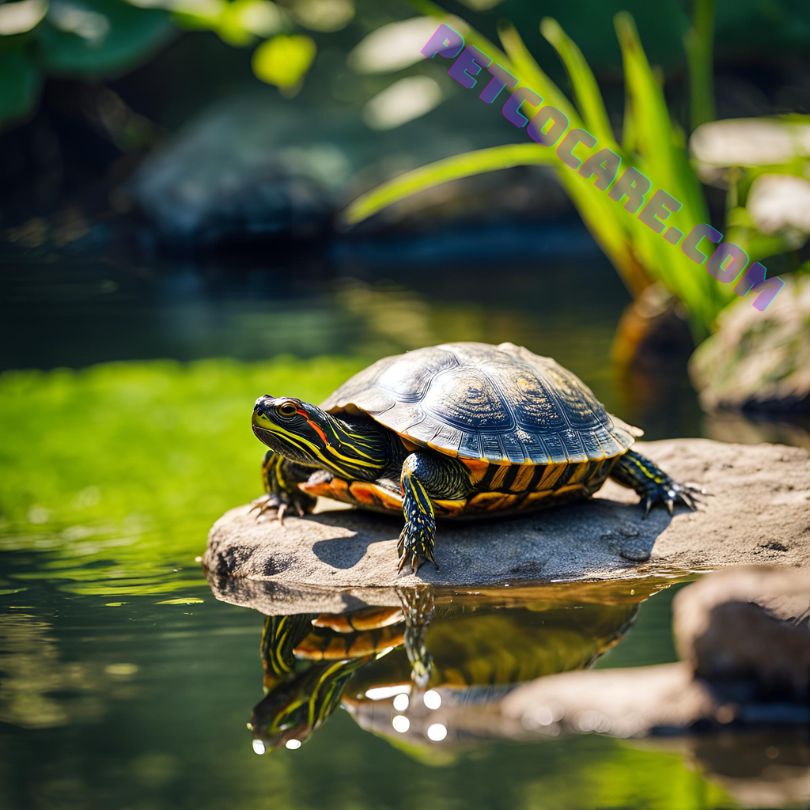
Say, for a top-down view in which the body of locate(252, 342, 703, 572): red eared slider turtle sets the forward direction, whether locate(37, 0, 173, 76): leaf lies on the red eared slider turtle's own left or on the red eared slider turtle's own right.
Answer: on the red eared slider turtle's own right

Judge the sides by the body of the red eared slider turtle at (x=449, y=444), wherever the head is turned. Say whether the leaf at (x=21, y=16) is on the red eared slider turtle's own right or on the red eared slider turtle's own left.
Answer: on the red eared slider turtle's own right

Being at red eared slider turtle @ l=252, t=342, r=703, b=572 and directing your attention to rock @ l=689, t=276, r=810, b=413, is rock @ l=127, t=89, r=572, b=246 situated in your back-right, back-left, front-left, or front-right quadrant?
front-left

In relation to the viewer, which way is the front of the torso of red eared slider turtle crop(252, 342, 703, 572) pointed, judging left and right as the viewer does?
facing the viewer and to the left of the viewer

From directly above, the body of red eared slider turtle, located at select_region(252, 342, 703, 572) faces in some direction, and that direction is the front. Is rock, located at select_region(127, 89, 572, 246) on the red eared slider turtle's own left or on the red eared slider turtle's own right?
on the red eared slider turtle's own right

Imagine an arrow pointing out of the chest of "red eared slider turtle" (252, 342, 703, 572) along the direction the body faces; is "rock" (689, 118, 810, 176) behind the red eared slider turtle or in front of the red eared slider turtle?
behind
